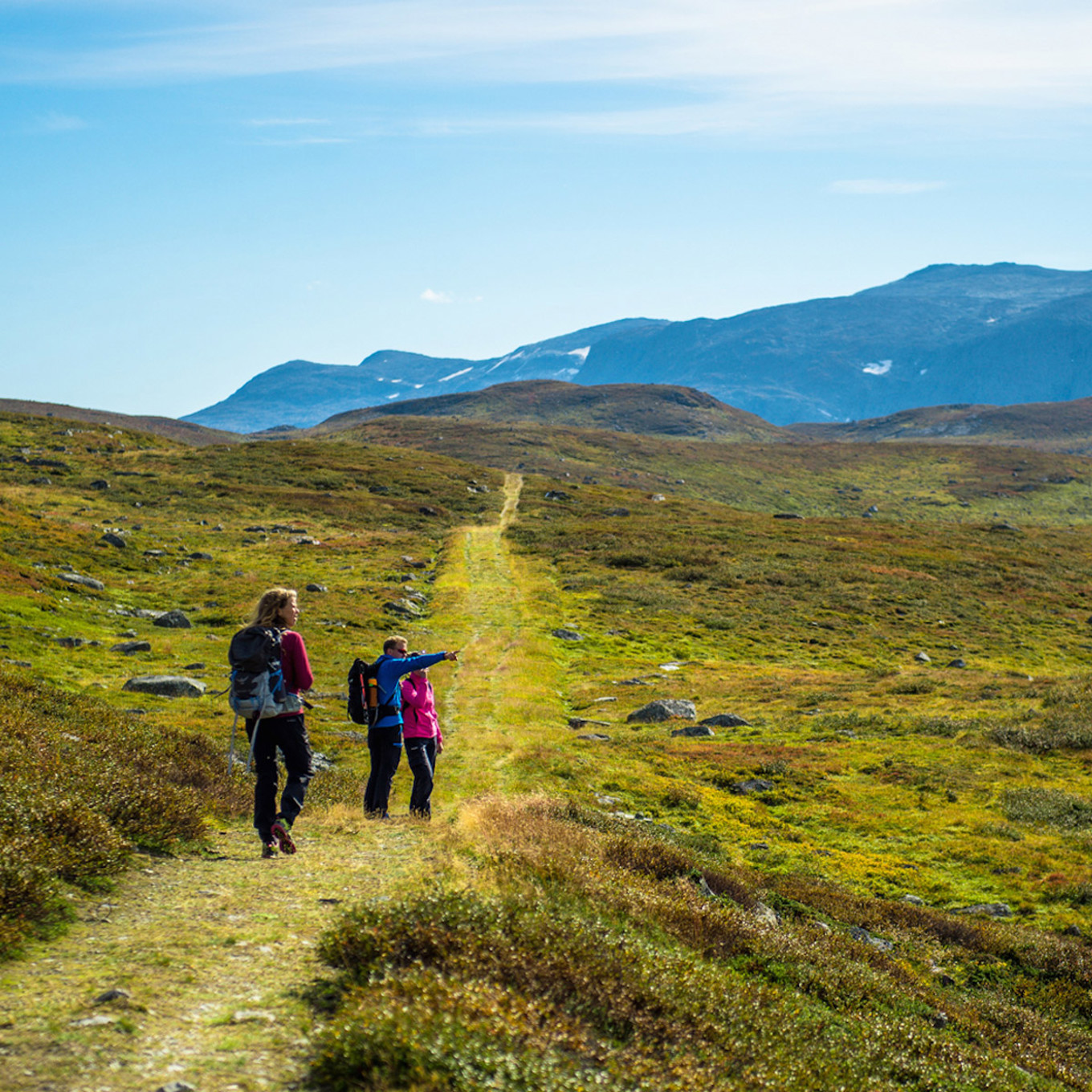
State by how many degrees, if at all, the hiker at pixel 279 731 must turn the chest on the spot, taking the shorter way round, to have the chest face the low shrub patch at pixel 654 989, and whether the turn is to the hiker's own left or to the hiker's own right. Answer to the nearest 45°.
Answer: approximately 90° to the hiker's own right

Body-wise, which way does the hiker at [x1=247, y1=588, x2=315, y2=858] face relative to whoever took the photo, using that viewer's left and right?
facing away from the viewer and to the right of the viewer

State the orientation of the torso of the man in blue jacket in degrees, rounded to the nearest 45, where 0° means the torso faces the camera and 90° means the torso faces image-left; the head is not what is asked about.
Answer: approximately 270°

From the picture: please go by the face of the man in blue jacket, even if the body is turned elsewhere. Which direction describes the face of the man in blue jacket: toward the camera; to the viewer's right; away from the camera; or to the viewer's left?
to the viewer's right
